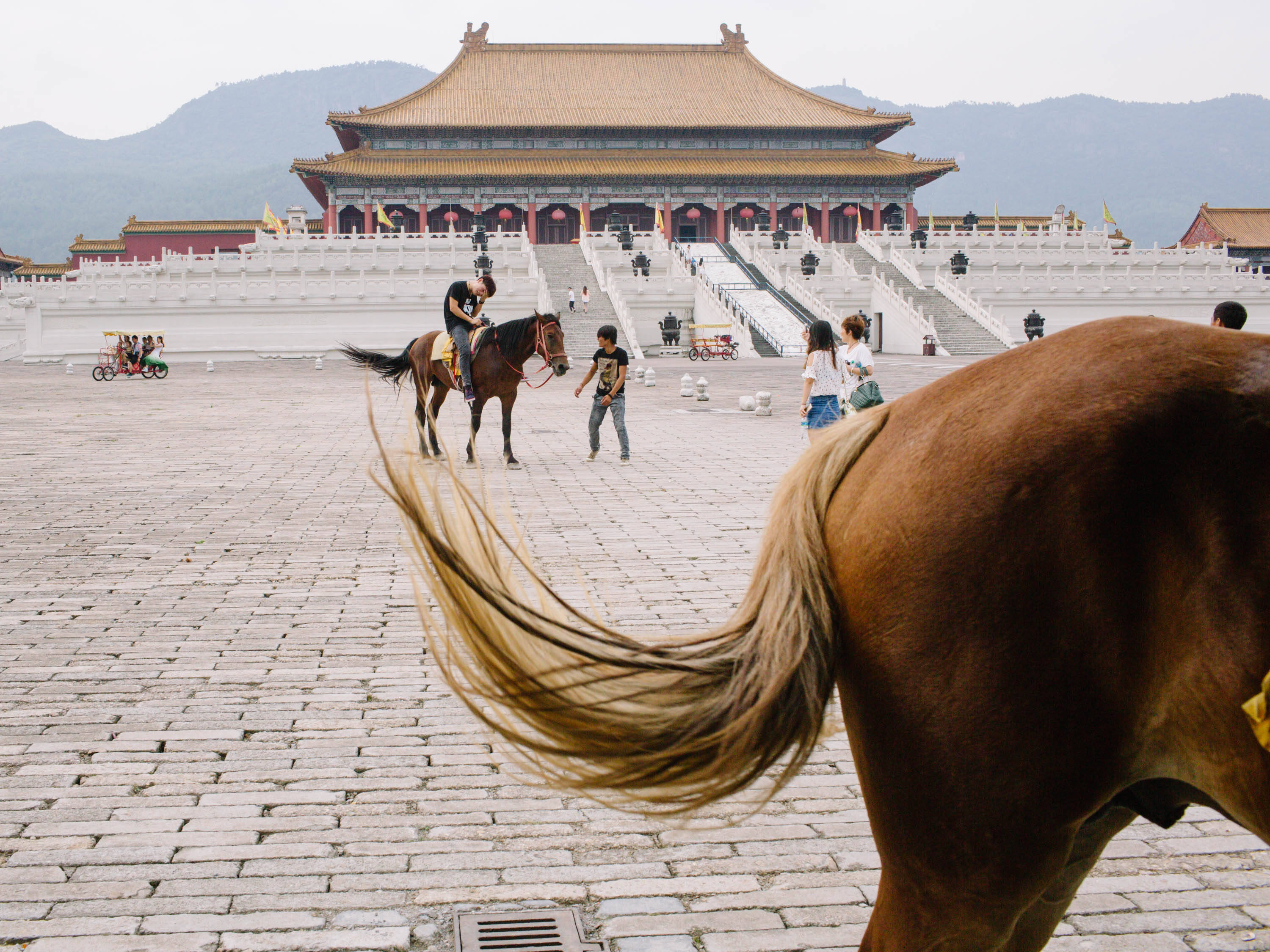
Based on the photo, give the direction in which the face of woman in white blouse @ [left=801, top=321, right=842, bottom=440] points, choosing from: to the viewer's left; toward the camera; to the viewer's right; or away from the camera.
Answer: away from the camera

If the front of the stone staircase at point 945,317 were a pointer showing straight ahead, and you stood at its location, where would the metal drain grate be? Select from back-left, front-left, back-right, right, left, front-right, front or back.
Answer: front

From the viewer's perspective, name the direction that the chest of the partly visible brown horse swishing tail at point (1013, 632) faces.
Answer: to the viewer's right

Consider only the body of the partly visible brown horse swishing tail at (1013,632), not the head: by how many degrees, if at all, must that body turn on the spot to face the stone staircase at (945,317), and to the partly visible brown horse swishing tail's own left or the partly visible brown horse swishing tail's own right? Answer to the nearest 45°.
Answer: approximately 90° to the partly visible brown horse swishing tail's own left

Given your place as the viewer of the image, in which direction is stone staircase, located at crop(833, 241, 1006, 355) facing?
facing the viewer

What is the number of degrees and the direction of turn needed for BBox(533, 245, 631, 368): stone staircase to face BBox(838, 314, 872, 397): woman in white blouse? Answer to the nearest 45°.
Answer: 0° — it already faces them

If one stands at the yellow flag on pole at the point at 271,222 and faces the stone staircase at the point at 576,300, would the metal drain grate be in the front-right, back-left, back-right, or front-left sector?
front-right

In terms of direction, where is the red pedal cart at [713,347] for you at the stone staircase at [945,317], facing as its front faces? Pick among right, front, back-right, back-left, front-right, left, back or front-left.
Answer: front-right

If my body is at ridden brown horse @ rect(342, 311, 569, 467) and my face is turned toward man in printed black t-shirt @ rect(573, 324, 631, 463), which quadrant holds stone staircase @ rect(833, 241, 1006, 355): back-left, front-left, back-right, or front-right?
front-left

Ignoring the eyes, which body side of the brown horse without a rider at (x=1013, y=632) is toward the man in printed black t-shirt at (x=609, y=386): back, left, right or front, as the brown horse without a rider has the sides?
left

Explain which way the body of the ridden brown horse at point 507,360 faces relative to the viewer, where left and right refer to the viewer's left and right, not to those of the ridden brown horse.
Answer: facing the viewer and to the right of the viewer

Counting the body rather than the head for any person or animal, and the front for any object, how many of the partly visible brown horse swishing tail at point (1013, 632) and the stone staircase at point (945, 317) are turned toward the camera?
1

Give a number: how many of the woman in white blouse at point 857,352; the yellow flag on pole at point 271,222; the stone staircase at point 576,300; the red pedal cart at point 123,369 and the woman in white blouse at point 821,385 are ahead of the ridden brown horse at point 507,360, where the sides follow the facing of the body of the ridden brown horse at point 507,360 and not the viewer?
2

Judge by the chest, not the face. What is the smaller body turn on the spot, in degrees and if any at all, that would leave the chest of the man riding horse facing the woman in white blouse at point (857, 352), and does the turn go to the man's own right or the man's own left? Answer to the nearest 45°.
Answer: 0° — they already face them

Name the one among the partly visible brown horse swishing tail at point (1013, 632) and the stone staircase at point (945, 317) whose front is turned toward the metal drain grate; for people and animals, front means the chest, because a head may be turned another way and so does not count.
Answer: the stone staircase
